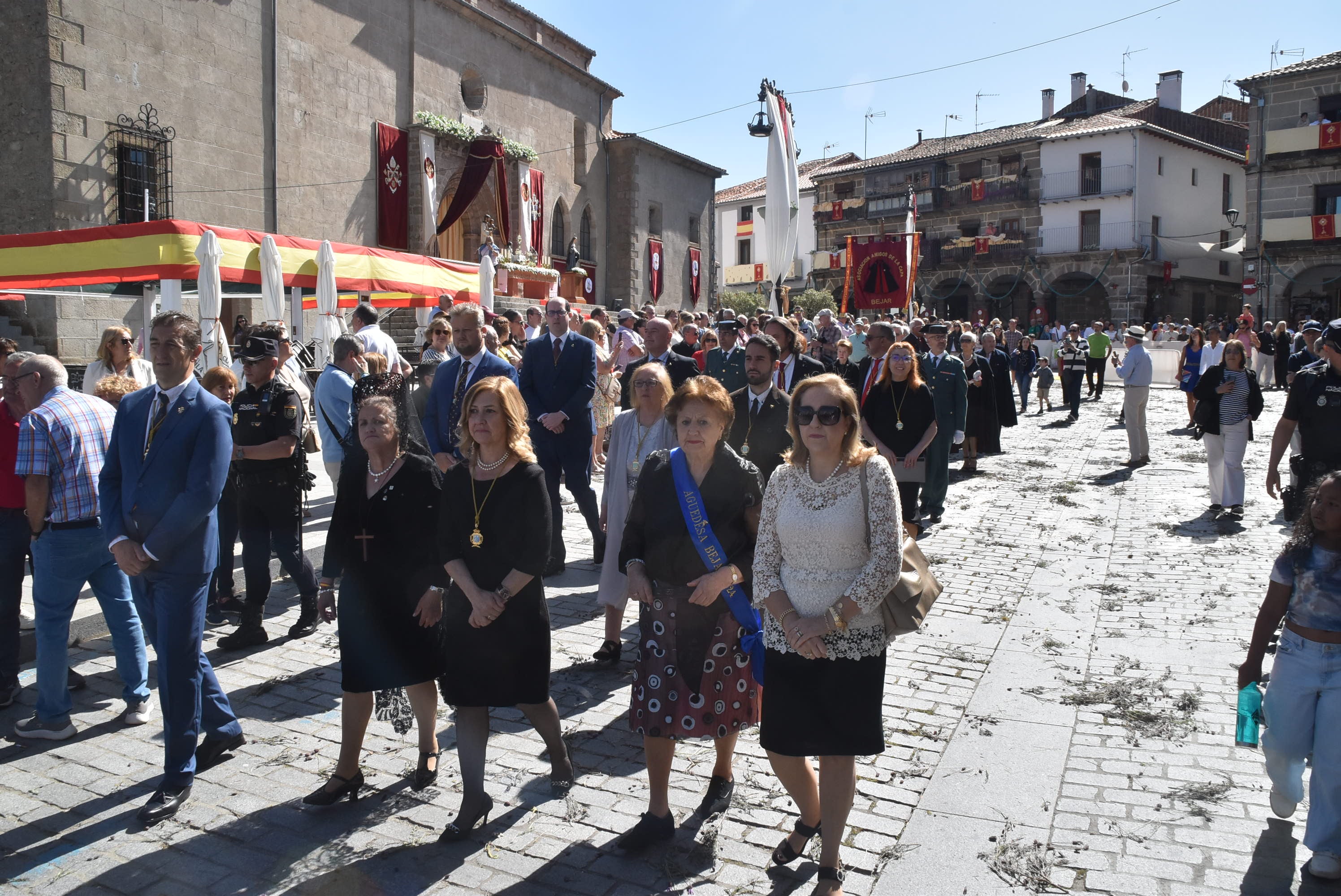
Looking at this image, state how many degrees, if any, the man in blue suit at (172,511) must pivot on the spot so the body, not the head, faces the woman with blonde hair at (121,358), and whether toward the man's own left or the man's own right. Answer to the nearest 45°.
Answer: approximately 135° to the man's own right

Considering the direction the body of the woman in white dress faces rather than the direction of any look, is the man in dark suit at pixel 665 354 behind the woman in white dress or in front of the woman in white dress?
behind

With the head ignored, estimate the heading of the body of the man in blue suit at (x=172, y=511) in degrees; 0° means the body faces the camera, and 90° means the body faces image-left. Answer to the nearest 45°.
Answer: approximately 45°

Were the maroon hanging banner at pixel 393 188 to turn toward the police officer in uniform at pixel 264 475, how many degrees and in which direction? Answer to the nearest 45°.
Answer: approximately 45° to its right

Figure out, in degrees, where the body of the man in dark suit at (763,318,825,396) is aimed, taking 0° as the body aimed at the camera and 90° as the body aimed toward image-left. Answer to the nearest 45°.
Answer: approximately 45°

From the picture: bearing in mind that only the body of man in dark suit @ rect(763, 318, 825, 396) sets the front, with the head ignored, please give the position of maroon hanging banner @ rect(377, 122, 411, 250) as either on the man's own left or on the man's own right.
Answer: on the man's own right

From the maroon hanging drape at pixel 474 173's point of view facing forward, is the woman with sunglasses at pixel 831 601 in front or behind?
in front

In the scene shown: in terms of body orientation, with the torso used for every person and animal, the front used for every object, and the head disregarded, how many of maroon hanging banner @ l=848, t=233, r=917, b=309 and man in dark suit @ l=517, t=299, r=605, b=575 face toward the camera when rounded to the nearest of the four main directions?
2

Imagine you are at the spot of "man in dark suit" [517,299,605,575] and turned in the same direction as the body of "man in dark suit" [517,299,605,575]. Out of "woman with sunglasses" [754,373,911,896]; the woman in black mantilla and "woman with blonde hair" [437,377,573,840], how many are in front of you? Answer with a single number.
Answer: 3

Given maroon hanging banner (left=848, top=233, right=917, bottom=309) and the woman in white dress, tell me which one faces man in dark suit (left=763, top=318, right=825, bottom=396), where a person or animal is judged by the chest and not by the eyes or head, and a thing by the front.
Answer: the maroon hanging banner

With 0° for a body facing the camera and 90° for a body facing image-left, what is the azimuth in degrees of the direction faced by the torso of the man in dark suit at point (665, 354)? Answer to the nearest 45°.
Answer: approximately 45°

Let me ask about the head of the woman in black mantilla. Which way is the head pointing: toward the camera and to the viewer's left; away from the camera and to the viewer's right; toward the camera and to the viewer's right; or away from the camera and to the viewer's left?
toward the camera and to the viewer's left
